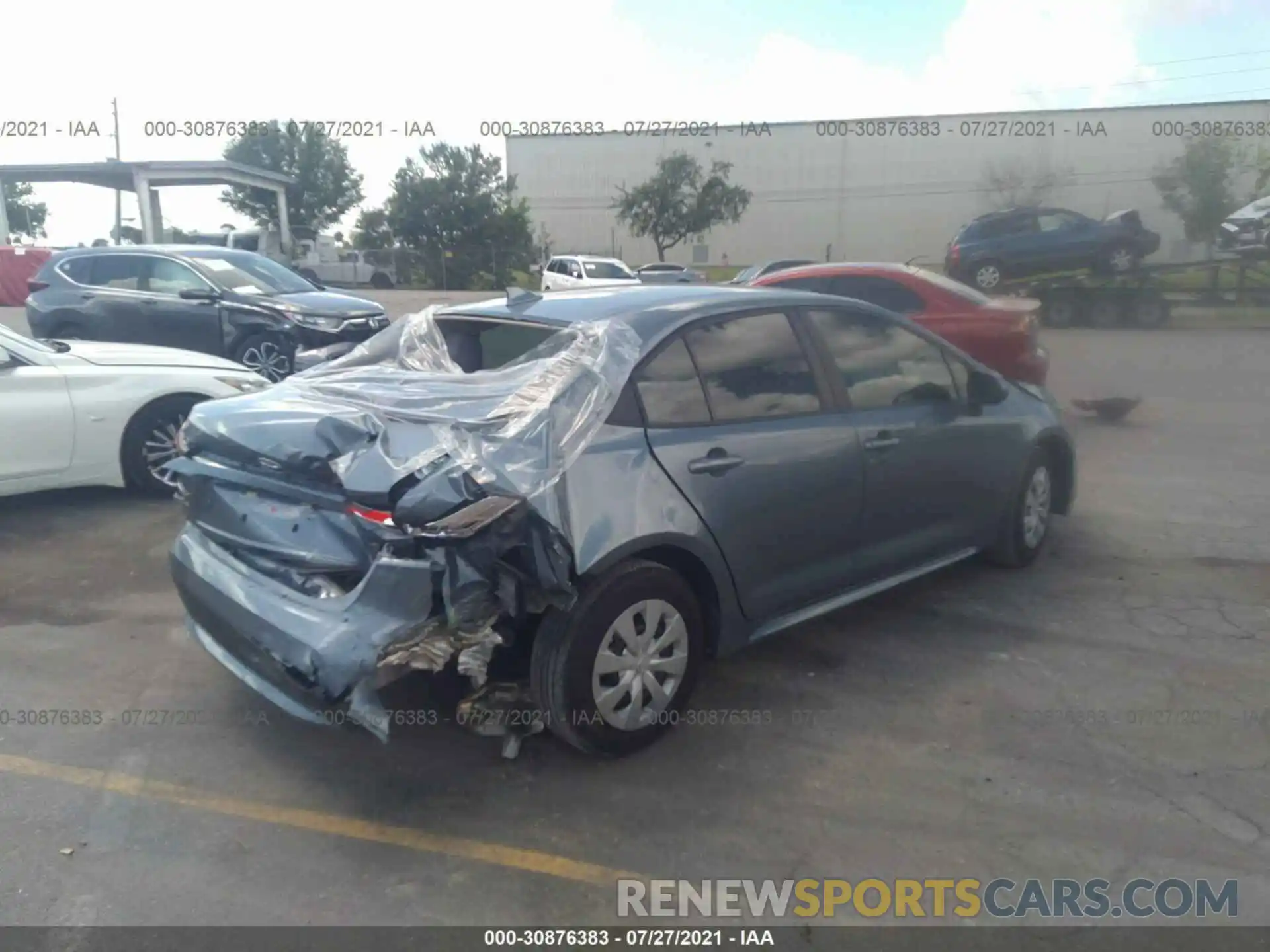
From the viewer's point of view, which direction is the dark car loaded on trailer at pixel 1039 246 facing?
to the viewer's right

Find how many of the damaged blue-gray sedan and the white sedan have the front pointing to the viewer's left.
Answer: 0

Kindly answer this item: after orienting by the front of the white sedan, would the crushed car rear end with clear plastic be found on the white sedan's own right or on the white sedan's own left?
on the white sedan's own right

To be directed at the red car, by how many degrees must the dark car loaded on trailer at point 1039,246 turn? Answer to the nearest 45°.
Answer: approximately 90° to its right

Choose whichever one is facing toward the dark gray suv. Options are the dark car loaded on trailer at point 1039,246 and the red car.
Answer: the red car

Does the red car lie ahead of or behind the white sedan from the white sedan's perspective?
ahead

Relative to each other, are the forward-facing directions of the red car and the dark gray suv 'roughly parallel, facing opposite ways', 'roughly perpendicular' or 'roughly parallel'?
roughly parallel, facing opposite ways

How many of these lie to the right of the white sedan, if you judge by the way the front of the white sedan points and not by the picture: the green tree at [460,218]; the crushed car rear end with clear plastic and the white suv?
1

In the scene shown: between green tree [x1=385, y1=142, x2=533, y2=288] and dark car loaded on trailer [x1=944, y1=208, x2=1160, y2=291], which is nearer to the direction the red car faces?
the green tree

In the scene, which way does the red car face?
to the viewer's left

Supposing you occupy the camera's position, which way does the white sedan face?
facing to the right of the viewer

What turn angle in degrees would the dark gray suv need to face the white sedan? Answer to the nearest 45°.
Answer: approximately 45° to its right

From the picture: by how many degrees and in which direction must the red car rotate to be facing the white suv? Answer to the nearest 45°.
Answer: approximately 45° to its right

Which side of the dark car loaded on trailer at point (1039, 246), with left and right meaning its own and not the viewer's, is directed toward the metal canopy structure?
back

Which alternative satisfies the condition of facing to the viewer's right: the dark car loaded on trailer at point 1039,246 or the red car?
the dark car loaded on trailer

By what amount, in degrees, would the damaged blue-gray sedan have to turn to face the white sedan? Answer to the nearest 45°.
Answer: approximately 90° to its left

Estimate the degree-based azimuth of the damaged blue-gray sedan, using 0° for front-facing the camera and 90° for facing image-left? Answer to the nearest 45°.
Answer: approximately 225°

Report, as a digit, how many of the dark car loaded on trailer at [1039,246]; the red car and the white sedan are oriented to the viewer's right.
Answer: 2

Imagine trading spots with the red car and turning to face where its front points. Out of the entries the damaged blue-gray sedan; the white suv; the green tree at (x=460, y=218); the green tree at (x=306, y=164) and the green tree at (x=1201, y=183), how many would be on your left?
1

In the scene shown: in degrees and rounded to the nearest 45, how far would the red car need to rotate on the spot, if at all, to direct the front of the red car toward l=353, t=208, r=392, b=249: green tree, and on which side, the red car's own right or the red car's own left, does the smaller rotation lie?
approximately 45° to the red car's own right
